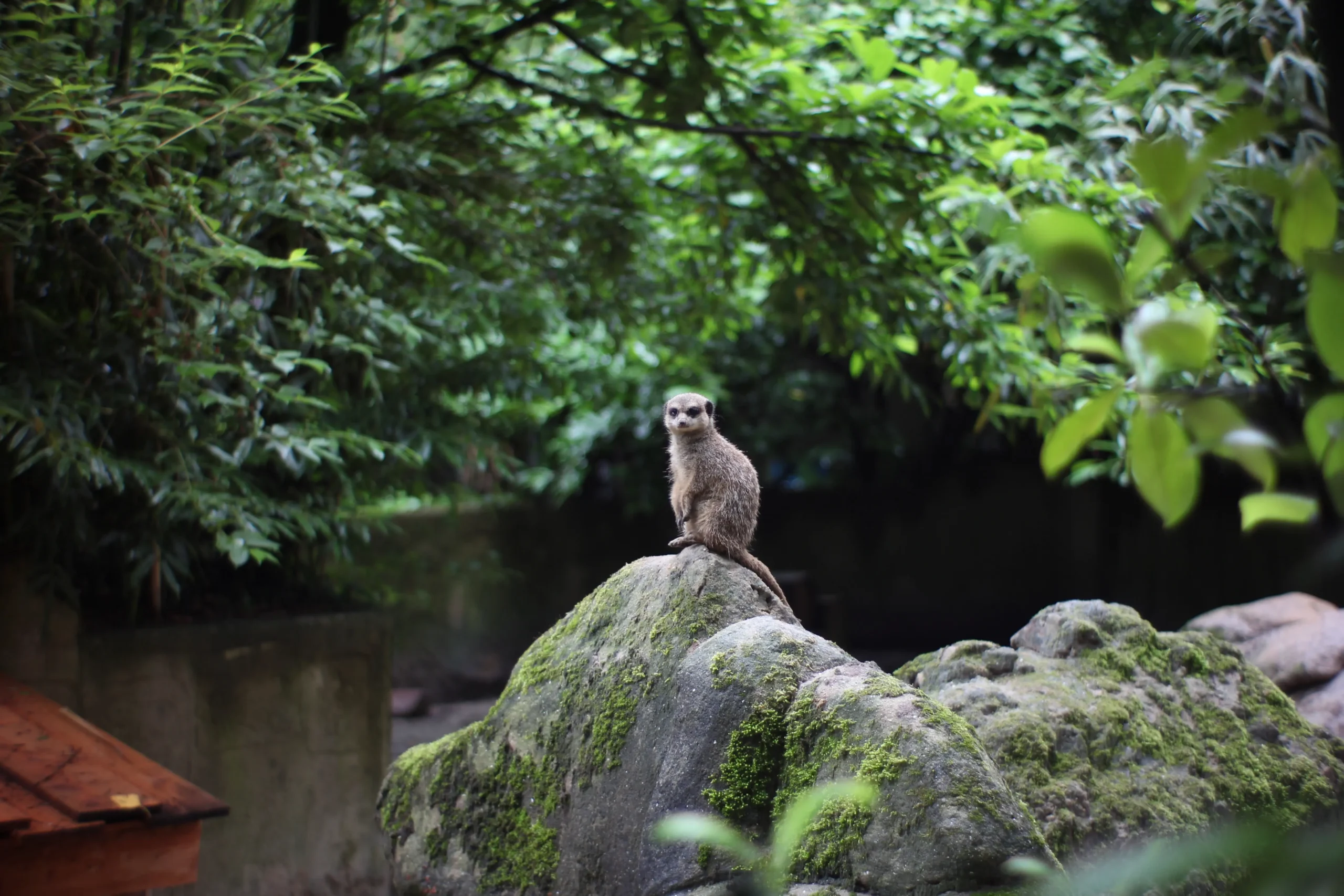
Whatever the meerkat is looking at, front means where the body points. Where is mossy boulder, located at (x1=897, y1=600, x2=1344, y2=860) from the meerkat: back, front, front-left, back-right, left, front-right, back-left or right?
back

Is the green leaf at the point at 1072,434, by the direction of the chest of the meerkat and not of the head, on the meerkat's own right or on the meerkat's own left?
on the meerkat's own left

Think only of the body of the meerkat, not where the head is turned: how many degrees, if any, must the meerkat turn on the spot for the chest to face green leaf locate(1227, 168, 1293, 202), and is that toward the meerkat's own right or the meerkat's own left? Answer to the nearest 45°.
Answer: approximately 90° to the meerkat's own left

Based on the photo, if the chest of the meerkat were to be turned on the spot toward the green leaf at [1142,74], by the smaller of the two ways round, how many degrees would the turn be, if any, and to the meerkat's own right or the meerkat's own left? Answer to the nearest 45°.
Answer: approximately 90° to the meerkat's own left

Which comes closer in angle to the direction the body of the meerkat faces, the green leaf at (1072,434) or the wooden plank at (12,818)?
the wooden plank

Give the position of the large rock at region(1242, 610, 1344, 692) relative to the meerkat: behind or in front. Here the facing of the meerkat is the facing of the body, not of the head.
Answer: behind

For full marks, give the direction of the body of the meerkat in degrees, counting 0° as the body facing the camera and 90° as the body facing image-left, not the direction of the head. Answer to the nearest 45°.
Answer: approximately 90°

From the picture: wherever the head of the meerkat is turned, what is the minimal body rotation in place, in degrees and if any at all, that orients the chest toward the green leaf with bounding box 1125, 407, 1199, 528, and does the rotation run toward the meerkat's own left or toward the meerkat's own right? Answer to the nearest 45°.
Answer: approximately 90° to the meerkat's own left
